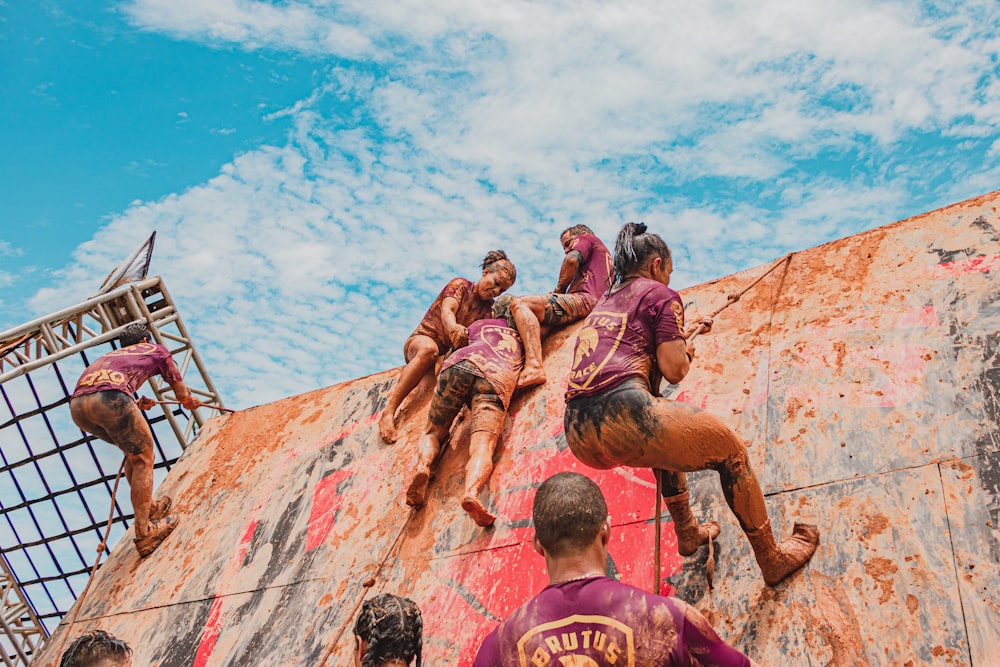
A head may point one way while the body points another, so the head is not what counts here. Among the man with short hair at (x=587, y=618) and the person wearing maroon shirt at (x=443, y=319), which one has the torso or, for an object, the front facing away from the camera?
the man with short hair

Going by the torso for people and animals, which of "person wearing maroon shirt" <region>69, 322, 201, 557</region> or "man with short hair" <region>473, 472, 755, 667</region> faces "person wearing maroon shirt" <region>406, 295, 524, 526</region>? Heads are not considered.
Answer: the man with short hair

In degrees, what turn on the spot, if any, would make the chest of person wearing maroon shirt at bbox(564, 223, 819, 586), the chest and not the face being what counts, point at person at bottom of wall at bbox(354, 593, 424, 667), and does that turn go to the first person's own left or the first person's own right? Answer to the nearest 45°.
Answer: approximately 135° to the first person's own left

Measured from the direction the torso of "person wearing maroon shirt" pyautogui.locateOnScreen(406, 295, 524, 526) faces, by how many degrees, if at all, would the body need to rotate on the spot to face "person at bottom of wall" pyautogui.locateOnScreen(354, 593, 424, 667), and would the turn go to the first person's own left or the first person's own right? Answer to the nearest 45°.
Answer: approximately 180°

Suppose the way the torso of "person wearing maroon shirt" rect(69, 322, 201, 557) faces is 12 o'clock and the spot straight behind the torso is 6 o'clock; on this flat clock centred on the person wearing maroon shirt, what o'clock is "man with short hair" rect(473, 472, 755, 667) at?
The man with short hair is roughly at 4 o'clock from the person wearing maroon shirt.

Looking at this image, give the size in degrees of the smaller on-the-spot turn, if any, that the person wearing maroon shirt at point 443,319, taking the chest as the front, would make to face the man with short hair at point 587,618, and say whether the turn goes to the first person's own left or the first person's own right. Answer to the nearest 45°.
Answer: approximately 45° to the first person's own right

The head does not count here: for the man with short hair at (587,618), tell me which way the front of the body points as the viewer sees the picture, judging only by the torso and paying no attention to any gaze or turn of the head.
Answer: away from the camera

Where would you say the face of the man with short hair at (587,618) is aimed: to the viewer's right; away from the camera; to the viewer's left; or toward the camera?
away from the camera

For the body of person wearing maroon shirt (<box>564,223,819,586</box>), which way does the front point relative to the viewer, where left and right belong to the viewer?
facing away from the viewer and to the right of the viewer

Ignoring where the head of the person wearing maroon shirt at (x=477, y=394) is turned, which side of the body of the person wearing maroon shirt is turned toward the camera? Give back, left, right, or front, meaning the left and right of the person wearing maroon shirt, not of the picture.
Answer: back

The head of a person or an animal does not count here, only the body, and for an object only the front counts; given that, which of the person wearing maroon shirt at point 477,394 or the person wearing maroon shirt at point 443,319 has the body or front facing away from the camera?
the person wearing maroon shirt at point 477,394

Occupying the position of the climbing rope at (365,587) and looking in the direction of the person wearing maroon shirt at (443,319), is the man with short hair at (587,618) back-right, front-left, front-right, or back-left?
back-right

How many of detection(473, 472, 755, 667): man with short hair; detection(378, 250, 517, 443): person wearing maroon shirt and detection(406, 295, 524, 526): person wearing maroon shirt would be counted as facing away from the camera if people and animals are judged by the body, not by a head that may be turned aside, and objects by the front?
2

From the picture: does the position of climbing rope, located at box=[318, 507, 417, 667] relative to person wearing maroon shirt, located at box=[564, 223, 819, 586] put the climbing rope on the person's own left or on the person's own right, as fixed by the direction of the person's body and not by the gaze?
on the person's own left

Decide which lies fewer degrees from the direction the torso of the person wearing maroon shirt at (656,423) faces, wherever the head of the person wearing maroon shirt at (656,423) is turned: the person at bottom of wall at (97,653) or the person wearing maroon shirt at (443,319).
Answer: the person wearing maroon shirt

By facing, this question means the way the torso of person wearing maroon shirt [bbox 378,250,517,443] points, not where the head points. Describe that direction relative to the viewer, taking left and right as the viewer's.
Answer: facing the viewer and to the right of the viewer

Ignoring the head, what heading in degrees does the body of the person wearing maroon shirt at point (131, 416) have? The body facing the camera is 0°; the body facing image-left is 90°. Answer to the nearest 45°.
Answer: approximately 225°

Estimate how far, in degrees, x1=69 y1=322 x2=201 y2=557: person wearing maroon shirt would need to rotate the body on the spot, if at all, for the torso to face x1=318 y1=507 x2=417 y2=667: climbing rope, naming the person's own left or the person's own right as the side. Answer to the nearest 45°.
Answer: approximately 135° to the person's own right

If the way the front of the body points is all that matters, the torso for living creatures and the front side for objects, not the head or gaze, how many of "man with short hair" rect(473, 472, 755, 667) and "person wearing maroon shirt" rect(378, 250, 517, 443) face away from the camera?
1
